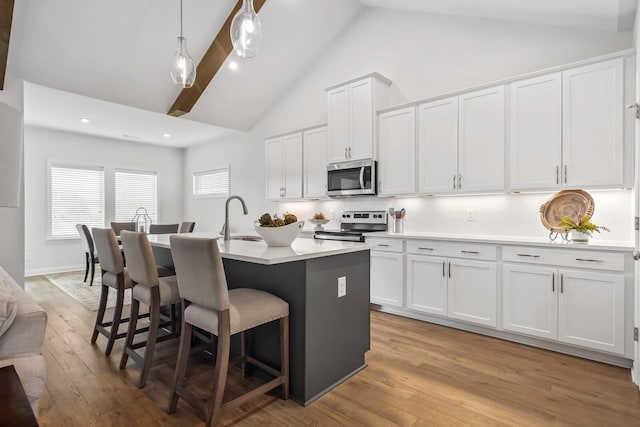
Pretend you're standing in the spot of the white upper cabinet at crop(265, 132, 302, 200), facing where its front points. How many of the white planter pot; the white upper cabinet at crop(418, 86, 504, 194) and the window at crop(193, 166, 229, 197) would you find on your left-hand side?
2

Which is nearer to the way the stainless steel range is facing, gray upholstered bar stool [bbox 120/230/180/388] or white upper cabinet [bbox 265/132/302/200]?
the gray upholstered bar stool

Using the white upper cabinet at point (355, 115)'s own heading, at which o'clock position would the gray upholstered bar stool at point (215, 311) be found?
The gray upholstered bar stool is roughly at 11 o'clock from the white upper cabinet.

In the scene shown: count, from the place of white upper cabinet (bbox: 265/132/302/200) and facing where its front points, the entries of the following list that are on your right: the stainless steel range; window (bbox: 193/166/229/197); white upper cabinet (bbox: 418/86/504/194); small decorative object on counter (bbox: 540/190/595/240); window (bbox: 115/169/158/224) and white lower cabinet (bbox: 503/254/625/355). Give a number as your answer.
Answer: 2

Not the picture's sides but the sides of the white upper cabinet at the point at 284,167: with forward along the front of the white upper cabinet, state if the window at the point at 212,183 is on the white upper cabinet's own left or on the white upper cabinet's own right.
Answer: on the white upper cabinet's own right

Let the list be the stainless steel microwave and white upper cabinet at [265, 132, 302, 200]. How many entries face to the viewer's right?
0

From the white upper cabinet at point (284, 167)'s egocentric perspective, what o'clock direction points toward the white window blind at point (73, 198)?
The white window blind is roughly at 2 o'clock from the white upper cabinet.

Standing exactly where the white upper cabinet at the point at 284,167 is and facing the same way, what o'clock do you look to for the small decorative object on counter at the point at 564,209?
The small decorative object on counter is roughly at 9 o'clock from the white upper cabinet.

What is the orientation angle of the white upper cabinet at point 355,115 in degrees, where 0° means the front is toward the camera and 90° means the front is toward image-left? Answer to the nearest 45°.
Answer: approximately 45°

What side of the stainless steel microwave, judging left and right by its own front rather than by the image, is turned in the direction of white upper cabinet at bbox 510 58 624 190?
left

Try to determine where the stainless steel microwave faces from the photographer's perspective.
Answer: facing the viewer and to the left of the viewer
